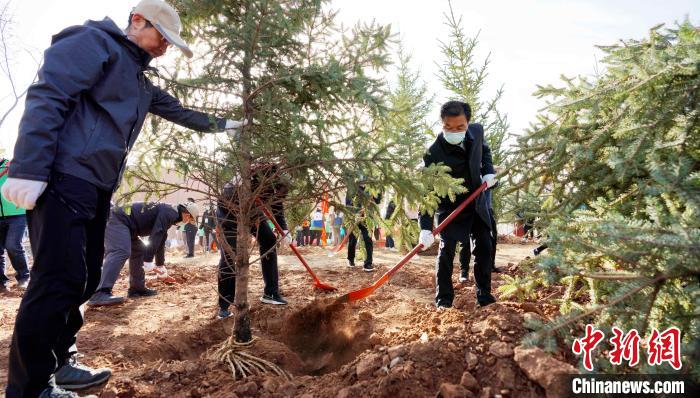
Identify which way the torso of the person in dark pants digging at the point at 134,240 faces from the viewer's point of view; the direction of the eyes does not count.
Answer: to the viewer's right

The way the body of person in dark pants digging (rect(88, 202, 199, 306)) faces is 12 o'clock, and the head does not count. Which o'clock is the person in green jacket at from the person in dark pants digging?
The person in green jacket is roughly at 7 o'clock from the person in dark pants digging.

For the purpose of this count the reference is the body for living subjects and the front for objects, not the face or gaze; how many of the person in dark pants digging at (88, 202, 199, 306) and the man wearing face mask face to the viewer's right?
1

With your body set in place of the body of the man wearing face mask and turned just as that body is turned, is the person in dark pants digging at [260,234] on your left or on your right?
on your right

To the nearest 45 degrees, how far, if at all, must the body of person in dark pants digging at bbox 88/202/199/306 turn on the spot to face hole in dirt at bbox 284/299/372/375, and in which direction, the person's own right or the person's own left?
approximately 45° to the person's own right

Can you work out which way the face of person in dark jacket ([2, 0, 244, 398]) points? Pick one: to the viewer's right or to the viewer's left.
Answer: to the viewer's right

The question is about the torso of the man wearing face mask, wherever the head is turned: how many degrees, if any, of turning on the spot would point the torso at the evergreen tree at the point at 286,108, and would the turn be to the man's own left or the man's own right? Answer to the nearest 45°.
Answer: approximately 45° to the man's own right

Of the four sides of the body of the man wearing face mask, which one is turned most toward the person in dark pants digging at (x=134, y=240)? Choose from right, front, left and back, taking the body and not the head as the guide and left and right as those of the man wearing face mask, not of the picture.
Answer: right

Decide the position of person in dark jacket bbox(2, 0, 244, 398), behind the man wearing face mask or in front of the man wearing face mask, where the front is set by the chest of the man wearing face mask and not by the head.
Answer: in front
